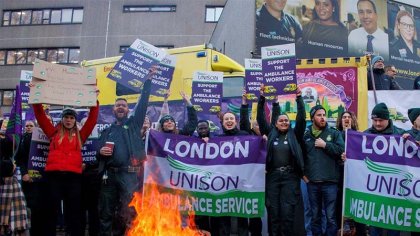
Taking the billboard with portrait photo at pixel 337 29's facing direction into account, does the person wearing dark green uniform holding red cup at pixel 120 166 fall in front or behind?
in front

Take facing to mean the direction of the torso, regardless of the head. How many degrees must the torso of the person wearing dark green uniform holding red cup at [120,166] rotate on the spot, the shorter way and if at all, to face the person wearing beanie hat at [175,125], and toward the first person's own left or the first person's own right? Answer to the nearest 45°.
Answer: approximately 135° to the first person's own left

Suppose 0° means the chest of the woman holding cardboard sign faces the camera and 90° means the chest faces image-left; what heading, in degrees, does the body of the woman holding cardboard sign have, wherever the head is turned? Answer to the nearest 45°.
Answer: approximately 0°

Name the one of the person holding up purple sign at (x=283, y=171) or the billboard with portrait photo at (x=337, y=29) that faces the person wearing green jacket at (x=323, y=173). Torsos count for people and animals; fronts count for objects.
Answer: the billboard with portrait photo

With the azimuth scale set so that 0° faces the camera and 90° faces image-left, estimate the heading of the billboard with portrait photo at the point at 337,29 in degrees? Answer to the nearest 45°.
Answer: approximately 0°

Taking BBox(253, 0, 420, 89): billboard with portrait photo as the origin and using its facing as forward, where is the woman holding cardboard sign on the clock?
The woman holding cardboard sign is roughly at 1 o'clock from the billboard with portrait photo.

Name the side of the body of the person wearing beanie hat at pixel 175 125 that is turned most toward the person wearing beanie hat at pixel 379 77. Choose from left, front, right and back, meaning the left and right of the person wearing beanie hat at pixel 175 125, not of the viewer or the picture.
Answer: left

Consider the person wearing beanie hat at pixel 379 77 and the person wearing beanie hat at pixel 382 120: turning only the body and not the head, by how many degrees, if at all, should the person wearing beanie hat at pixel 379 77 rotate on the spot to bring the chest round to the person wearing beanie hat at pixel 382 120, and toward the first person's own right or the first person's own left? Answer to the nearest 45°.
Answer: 0° — they already face them
